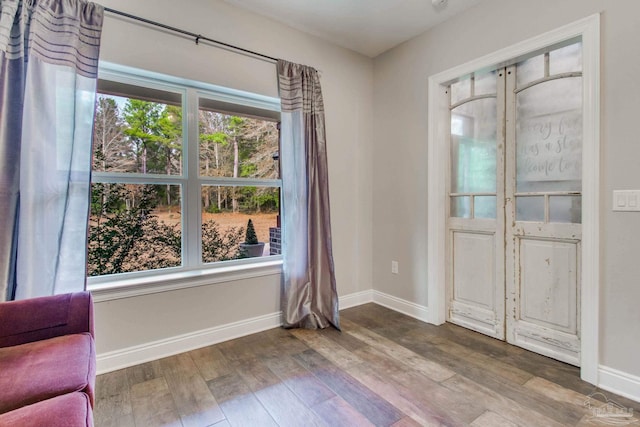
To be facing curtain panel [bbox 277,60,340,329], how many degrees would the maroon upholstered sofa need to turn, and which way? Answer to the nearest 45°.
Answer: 0° — it already faces it

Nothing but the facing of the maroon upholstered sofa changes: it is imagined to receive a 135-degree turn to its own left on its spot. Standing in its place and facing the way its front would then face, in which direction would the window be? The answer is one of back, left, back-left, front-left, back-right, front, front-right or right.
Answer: right

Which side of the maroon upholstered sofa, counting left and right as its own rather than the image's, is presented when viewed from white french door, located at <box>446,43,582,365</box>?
front

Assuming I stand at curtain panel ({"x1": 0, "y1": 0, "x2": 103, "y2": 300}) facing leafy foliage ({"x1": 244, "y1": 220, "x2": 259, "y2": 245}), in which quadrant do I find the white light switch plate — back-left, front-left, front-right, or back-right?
front-right

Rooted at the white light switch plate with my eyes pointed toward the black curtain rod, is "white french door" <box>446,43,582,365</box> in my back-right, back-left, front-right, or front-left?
front-right

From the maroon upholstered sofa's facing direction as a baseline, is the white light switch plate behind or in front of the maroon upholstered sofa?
in front

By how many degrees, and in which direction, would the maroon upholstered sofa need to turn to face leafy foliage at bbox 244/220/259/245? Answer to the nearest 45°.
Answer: approximately 45° to its left

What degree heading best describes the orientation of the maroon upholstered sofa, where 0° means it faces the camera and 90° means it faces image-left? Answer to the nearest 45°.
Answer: approximately 270°
